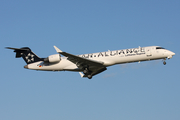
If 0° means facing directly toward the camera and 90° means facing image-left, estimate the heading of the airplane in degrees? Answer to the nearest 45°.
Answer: approximately 270°
